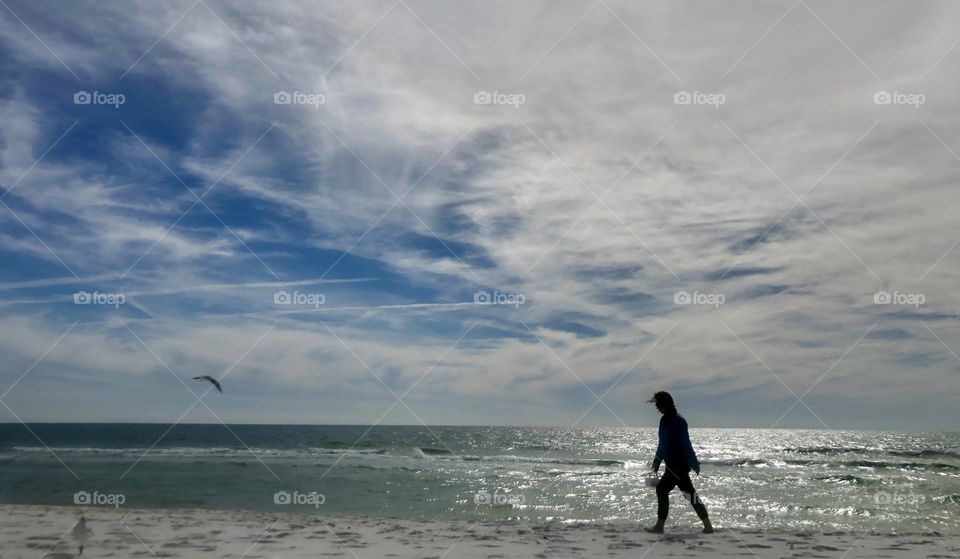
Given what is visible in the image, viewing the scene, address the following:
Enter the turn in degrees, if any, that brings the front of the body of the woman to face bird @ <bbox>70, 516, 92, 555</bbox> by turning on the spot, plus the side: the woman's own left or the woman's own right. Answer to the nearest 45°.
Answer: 0° — they already face it

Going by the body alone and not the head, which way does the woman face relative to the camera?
to the viewer's left

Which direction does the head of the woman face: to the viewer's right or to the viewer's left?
to the viewer's left
